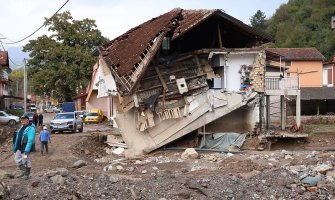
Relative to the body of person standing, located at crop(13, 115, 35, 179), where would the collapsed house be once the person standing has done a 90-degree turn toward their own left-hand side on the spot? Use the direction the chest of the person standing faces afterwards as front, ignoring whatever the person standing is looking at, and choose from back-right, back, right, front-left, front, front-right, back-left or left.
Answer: left

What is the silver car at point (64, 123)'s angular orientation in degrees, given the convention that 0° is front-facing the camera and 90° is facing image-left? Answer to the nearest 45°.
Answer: approximately 45°

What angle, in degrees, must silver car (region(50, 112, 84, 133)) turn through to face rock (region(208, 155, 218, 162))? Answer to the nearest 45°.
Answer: approximately 90° to its left

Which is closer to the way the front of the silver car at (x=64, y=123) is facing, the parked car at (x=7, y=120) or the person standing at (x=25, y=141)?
the person standing

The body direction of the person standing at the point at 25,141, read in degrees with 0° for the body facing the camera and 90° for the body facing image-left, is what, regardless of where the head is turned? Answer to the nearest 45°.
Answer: approximately 45°
